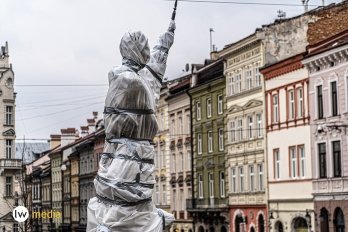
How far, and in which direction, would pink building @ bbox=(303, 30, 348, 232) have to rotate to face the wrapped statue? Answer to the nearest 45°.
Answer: approximately 45° to its left

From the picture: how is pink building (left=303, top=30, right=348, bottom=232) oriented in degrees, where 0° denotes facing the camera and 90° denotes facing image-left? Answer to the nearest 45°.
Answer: approximately 45°
